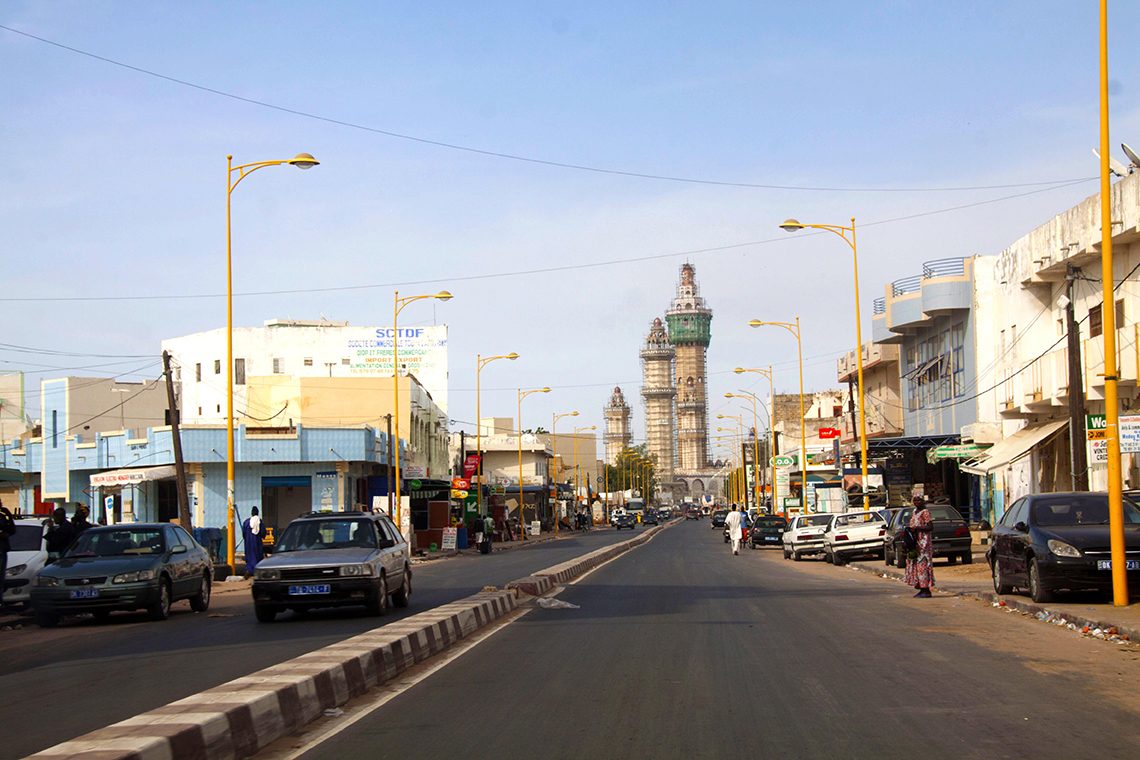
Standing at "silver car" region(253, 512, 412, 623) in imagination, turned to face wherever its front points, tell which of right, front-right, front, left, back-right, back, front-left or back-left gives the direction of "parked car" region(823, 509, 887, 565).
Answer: back

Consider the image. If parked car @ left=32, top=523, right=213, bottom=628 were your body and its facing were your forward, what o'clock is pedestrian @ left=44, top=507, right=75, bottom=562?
The pedestrian is roughly at 4 o'clock from the parked car.

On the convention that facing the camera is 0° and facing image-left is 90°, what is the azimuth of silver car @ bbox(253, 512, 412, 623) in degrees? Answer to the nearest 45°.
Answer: approximately 45°

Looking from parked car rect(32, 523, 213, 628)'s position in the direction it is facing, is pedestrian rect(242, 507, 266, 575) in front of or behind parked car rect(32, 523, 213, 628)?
behind

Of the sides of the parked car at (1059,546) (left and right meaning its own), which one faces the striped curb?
right

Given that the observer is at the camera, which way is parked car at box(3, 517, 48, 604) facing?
facing the viewer and to the left of the viewer

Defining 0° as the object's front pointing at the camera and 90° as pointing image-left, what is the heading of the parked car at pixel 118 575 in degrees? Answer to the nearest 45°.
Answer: approximately 45°

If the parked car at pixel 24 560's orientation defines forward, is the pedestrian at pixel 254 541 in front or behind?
behind

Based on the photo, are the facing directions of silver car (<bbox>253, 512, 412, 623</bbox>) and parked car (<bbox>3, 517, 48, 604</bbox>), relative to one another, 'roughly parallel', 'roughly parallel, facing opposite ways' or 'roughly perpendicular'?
roughly parallel

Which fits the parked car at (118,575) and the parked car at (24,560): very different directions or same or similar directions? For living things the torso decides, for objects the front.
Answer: same or similar directions

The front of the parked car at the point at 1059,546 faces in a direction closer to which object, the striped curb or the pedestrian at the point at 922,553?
the striped curb
